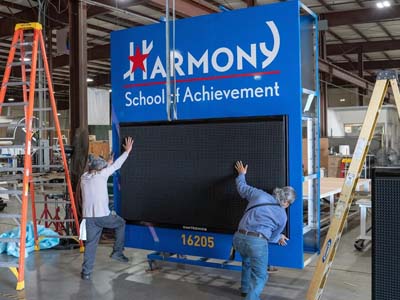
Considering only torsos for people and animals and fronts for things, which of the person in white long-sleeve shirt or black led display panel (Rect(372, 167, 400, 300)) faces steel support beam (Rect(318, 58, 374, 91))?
the person in white long-sleeve shirt

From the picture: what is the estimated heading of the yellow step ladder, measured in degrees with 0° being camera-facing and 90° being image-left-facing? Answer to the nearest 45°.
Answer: approximately 90°

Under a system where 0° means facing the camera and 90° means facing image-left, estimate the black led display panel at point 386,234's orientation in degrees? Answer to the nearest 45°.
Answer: approximately 0°

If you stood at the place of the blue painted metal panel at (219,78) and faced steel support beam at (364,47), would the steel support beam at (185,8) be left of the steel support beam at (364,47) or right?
left

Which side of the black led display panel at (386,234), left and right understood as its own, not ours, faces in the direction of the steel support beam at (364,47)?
back

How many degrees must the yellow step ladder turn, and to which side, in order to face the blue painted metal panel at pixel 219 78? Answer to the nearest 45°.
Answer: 0° — it already faces it

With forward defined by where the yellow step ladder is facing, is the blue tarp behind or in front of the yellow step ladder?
in front

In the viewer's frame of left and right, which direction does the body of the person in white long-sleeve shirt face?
facing away from the viewer and to the right of the viewer

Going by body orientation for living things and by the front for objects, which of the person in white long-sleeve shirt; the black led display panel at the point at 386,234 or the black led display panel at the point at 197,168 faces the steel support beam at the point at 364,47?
the person in white long-sleeve shirt

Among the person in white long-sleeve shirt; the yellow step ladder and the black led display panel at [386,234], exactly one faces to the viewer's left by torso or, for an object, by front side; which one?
the yellow step ladder

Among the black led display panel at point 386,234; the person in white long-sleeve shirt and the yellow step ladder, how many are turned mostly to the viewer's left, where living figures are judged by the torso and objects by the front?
1
